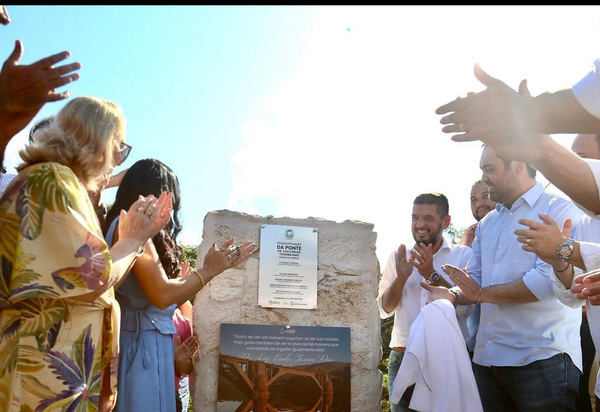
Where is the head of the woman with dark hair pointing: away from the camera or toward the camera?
away from the camera

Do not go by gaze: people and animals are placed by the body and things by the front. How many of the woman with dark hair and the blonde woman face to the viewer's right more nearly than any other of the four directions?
2

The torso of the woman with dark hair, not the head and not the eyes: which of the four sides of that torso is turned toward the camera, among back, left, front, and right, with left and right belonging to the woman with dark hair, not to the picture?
right

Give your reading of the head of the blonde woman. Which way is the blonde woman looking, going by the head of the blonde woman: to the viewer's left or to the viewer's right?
to the viewer's right

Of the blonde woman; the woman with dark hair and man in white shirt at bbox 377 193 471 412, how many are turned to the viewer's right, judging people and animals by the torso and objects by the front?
2

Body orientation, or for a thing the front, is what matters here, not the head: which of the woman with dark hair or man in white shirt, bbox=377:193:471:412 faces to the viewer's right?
the woman with dark hair

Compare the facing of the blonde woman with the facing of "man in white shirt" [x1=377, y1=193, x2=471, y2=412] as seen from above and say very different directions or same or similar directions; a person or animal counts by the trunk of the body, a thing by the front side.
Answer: very different directions

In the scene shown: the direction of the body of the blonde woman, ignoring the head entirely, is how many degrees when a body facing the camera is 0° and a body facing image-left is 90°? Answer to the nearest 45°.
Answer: approximately 270°

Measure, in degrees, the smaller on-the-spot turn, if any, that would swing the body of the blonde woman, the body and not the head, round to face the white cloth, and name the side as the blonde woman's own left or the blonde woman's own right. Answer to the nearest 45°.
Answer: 0° — they already face it
